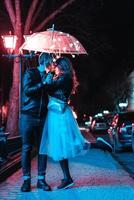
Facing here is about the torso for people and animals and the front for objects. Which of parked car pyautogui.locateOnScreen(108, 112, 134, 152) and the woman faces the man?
the woman

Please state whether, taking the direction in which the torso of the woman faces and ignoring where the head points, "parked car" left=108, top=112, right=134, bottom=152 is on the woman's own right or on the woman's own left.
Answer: on the woman's own right

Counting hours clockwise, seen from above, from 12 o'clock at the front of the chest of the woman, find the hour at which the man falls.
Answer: The man is roughly at 12 o'clock from the woman.

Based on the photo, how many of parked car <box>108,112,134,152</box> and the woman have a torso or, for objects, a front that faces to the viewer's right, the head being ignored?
0

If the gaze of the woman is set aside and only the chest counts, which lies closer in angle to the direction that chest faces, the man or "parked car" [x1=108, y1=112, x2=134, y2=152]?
the man

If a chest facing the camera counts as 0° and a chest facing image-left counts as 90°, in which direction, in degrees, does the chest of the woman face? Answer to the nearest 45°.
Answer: approximately 90°

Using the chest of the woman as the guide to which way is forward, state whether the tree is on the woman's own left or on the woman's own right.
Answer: on the woman's own right
